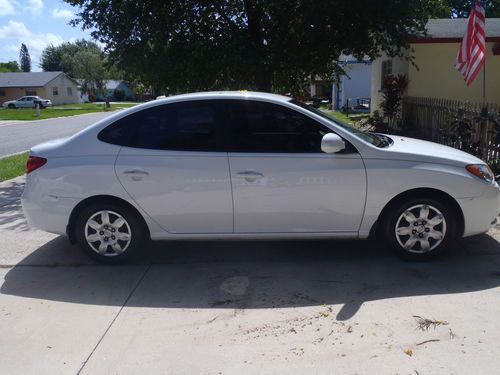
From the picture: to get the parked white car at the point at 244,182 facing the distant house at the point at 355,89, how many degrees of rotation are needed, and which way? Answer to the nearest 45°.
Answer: approximately 90° to its left

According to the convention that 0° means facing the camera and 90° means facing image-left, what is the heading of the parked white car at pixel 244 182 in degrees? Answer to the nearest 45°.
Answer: approximately 270°

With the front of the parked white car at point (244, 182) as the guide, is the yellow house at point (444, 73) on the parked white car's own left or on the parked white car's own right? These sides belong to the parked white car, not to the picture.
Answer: on the parked white car's own left

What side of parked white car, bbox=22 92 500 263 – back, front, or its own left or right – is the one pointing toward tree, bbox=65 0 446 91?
left
